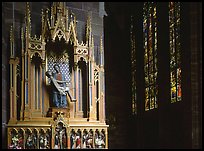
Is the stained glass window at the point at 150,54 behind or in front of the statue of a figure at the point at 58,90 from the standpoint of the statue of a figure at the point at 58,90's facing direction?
behind

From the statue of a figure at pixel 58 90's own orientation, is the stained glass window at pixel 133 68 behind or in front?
behind

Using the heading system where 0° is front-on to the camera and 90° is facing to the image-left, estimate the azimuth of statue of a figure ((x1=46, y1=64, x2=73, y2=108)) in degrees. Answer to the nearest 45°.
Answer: approximately 0°

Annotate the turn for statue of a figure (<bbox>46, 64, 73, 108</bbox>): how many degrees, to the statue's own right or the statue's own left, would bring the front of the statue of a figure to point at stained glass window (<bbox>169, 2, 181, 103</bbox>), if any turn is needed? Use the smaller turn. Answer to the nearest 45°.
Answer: approximately 135° to the statue's own left
